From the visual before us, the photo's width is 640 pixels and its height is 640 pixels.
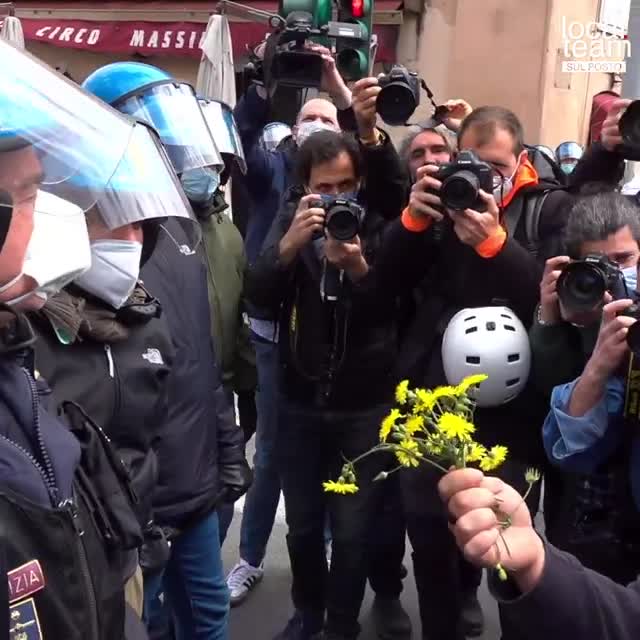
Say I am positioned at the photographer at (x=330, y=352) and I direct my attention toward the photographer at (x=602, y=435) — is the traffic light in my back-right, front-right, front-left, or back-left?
back-left

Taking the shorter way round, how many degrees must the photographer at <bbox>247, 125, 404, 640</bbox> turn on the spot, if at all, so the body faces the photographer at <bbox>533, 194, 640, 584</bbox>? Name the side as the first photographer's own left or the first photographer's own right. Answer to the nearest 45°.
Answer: approximately 45° to the first photographer's own left

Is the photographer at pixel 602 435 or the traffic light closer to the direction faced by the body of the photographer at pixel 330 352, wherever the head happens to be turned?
the photographer

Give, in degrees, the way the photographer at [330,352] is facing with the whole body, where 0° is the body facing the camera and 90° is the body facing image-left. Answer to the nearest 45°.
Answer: approximately 0°

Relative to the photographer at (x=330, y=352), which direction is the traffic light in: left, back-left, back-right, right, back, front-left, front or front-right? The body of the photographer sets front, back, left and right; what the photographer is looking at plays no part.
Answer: back
